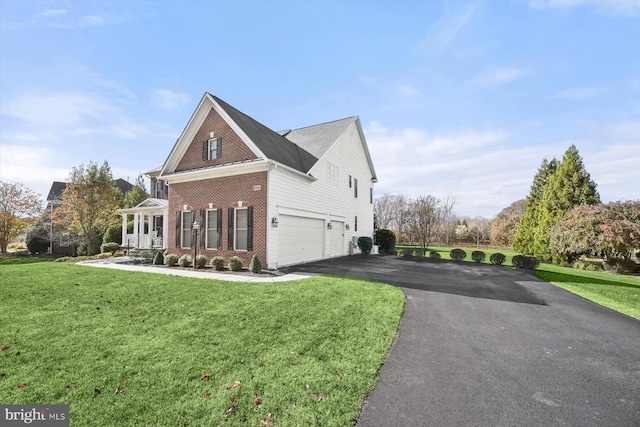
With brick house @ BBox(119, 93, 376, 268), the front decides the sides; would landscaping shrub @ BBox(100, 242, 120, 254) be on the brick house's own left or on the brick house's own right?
on the brick house's own right

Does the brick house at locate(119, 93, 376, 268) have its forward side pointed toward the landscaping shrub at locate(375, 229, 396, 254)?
no

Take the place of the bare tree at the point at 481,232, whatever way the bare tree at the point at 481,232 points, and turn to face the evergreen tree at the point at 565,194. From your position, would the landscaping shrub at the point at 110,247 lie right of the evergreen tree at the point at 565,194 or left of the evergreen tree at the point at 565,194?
right

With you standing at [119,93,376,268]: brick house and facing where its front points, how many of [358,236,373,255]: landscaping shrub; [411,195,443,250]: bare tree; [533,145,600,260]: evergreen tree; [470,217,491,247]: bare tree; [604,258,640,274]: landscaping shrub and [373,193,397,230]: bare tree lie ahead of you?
0

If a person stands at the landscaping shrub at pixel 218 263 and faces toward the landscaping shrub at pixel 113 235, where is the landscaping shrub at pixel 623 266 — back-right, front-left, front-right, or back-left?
back-right

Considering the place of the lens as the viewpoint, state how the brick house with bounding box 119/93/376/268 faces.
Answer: facing the viewer and to the left of the viewer

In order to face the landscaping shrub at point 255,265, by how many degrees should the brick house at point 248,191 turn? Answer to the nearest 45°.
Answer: approximately 45° to its left

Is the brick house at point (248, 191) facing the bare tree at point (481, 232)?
no

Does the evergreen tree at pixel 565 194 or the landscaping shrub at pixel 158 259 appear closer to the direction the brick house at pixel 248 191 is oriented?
the landscaping shrub

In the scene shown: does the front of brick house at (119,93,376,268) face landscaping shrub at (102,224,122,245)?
no

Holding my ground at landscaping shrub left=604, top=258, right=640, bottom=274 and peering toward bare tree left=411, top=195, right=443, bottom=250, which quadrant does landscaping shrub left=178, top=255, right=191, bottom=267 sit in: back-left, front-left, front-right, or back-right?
front-left
